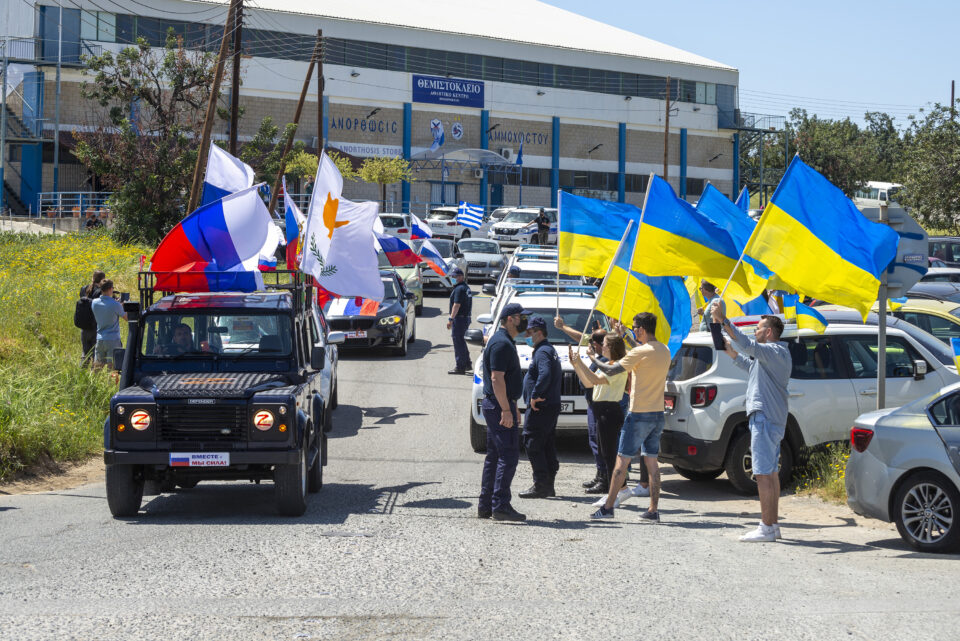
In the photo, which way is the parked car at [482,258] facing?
toward the camera

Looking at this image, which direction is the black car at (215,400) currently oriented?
toward the camera

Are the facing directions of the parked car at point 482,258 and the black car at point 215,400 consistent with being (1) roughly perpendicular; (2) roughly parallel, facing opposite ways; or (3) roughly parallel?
roughly parallel

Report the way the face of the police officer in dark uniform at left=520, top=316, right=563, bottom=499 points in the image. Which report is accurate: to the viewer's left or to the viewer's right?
to the viewer's left

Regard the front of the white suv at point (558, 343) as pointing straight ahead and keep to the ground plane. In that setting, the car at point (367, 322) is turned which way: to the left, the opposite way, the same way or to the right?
the same way

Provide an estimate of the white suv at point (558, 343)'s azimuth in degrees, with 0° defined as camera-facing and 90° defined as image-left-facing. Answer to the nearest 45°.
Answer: approximately 0°

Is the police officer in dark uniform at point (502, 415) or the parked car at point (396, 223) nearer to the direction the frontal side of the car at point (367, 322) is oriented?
the police officer in dark uniform

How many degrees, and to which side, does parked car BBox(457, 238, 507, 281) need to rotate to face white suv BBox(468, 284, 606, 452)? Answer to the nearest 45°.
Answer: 0° — it already faces it
